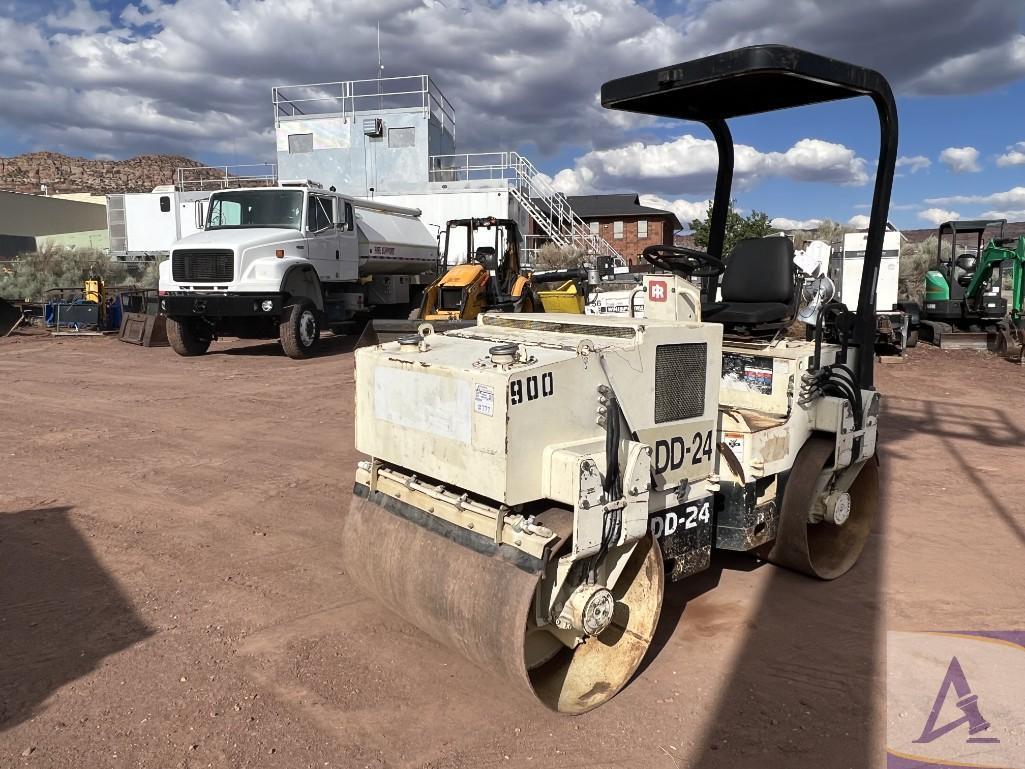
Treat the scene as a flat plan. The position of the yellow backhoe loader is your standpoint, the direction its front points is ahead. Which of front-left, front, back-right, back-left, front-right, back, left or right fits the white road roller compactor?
front-left

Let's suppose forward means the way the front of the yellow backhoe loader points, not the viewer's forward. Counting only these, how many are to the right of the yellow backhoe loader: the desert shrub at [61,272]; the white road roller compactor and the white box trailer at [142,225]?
2

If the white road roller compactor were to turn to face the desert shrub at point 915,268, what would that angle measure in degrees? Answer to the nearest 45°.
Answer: approximately 135° to its right

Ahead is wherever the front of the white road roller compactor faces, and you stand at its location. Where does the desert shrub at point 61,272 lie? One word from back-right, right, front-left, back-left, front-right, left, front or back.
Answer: right

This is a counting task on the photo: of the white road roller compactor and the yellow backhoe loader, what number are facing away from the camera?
0

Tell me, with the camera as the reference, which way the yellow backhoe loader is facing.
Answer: facing the viewer and to the left of the viewer

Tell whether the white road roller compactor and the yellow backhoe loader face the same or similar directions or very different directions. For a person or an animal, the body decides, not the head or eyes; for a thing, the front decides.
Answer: same or similar directions

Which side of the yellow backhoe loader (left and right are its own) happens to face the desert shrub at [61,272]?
right
